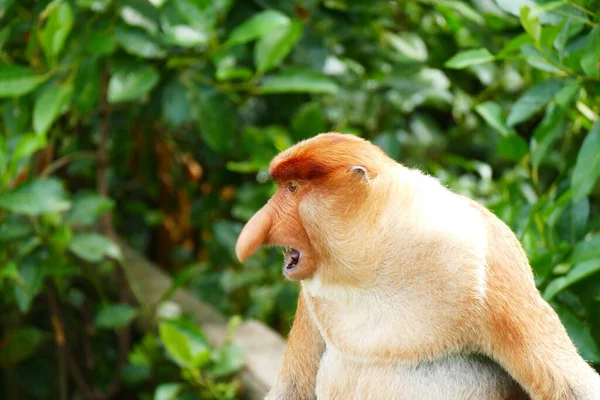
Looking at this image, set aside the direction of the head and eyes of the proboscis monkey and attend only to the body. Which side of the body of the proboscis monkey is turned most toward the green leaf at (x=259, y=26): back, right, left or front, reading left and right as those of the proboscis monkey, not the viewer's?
right

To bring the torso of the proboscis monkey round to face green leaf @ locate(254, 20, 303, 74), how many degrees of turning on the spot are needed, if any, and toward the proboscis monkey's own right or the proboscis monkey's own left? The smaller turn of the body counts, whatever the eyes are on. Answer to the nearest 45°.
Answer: approximately 90° to the proboscis monkey's own right

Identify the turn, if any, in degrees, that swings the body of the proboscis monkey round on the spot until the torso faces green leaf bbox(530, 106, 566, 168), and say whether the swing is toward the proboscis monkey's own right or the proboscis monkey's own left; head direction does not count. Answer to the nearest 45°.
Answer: approximately 135° to the proboscis monkey's own right

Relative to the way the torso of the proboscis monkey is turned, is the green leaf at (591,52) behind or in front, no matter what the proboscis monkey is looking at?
behind

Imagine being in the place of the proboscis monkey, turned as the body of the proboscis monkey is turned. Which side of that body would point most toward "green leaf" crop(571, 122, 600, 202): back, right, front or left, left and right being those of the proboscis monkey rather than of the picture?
back

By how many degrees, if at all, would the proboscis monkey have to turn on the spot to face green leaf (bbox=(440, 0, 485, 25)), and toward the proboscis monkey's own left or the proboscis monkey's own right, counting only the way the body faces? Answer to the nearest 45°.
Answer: approximately 135° to the proboscis monkey's own right

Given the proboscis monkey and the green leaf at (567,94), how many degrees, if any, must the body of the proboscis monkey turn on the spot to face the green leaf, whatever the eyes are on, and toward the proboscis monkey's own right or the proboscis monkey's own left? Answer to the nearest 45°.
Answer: approximately 135° to the proboscis monkey's own right

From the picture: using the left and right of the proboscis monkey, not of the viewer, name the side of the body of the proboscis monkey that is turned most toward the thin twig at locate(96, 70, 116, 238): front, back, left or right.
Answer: right

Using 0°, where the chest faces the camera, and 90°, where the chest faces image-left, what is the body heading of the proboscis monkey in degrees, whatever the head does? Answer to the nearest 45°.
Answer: approximately 45°

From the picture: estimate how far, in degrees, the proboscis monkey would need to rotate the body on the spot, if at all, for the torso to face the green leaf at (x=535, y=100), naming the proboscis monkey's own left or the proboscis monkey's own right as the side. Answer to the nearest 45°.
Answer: approximately 135° to the proboscis monkey's own right
